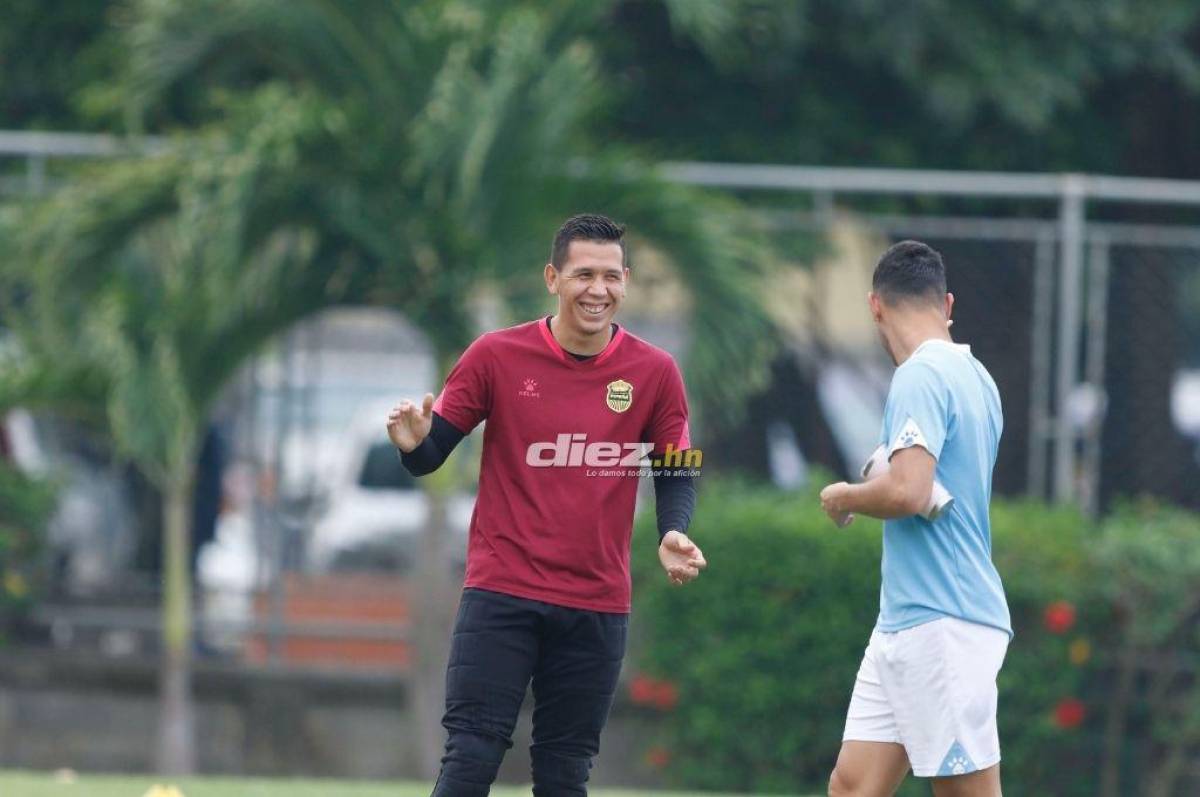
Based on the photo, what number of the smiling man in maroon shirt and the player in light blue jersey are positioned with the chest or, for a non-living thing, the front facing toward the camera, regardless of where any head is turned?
1

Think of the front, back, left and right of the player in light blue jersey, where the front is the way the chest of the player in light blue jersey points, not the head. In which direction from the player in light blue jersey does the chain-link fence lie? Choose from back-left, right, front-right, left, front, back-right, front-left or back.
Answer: front-right

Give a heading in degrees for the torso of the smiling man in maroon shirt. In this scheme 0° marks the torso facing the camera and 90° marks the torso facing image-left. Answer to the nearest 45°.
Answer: approximately 0°

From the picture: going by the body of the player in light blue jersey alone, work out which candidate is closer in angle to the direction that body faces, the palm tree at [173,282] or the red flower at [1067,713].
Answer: the palm tree

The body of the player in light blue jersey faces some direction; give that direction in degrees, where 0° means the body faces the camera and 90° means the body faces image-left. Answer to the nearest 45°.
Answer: approximately 135°

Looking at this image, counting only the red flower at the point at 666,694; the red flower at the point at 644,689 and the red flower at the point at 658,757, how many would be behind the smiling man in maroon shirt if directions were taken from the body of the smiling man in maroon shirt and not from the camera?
3

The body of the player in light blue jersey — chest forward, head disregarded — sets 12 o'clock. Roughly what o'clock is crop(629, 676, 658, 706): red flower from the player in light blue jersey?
The red flower is roughly at 1 o'clock from the player in light blue jersey.

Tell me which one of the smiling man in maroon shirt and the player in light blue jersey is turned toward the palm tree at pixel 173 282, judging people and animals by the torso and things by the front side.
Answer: the player in light blue jersey

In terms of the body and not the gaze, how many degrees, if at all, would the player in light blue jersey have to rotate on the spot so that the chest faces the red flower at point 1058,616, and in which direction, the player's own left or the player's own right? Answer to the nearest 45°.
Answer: approximately 45° to the player's own right

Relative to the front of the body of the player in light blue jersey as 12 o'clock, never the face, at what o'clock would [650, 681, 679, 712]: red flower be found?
The red flower is roughly at 1 o'clock from the player in light blue jersey.
